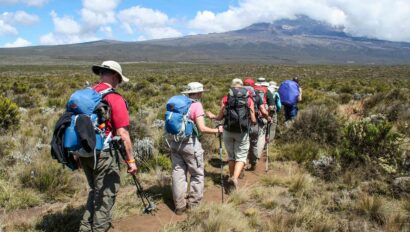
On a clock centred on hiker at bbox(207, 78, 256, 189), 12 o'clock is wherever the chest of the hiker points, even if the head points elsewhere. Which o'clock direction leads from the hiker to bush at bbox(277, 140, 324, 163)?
The bush is roughly at 1 o'clock from the hiker.

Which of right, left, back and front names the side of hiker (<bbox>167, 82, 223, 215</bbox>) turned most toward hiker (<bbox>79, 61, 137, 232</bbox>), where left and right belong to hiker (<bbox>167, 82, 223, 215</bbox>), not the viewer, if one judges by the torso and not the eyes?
back

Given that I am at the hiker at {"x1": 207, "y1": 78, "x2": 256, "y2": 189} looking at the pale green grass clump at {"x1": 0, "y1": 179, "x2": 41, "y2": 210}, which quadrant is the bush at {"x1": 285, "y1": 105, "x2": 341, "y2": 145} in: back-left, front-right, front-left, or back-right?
back-right

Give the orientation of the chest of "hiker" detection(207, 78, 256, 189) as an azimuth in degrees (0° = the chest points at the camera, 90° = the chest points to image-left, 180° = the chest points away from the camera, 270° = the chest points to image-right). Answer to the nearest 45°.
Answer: approximately 180°

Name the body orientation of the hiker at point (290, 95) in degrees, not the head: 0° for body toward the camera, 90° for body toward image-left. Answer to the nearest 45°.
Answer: approximately 225°

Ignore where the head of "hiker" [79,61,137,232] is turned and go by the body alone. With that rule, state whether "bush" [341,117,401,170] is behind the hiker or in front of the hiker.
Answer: in front

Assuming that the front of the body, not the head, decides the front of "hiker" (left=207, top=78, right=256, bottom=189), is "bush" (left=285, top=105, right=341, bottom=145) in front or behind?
in front

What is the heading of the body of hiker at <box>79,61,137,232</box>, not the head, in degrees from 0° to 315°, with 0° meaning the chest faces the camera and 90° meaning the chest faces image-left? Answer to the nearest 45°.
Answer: approximately 225°

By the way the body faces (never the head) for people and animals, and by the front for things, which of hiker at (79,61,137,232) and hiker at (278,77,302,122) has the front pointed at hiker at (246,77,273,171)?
hiker at (79,61,137,232)

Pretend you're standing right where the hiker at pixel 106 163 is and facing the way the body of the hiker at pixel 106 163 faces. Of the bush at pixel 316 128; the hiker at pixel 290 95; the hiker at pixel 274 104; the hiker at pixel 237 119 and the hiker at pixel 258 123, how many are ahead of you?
5

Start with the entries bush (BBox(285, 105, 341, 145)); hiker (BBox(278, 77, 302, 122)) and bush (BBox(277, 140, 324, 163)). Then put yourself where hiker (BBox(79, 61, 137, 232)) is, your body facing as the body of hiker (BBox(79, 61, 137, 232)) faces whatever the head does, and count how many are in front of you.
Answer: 3

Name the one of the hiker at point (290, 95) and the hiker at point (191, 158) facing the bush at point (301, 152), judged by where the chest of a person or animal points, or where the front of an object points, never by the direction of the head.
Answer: the hiker at point (191, 158)

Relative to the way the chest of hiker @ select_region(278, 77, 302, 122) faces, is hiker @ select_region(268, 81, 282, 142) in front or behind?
behind

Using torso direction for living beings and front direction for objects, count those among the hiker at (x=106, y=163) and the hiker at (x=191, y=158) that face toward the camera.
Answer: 0

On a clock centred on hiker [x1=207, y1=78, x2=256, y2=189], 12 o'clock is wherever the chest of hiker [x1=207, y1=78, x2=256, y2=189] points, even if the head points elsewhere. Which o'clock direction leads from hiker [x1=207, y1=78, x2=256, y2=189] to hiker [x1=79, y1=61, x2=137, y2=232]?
hiker [x1=79, y1=61, x2=137, y2=232] is roughly at 7 o'clock from hiker [x1=207, y1=78, x2=256, y2=189].

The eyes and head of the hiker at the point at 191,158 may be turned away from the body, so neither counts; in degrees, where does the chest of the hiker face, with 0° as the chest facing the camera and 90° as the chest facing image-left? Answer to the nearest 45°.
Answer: approximately 225°

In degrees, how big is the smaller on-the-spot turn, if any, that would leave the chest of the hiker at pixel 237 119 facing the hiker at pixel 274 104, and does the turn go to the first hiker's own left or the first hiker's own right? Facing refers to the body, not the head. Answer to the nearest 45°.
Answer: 0° — they already face them

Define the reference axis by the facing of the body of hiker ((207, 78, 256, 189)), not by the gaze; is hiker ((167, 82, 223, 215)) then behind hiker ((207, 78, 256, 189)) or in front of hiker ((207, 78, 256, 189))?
behind
